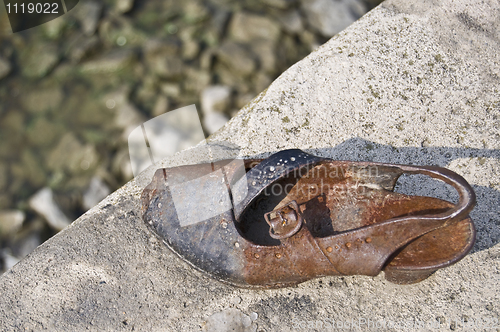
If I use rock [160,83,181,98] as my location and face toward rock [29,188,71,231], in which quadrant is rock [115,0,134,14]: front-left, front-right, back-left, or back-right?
back-right

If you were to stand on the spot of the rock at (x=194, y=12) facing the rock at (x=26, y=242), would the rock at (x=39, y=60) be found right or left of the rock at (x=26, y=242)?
right

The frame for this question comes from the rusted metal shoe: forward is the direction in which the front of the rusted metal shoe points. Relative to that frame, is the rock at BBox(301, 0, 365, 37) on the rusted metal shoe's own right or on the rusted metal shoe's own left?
on the rusted metal shoe's own right

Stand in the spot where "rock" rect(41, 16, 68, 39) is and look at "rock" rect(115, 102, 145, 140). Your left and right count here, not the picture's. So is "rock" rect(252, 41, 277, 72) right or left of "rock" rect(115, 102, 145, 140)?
left

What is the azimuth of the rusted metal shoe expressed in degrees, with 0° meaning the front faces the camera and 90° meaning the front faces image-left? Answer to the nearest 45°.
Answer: approximately 90°

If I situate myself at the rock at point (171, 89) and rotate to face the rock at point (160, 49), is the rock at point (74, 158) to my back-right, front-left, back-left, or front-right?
back-left
